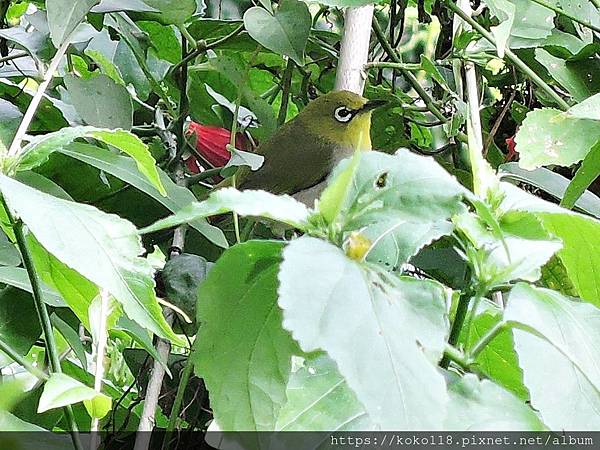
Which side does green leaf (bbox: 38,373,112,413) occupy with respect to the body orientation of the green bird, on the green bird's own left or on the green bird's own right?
on the green bird's own right

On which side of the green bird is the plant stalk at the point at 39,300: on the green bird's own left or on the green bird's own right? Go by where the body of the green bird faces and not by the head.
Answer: on the green bird's own right

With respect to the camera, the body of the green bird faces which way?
to the viewer's right

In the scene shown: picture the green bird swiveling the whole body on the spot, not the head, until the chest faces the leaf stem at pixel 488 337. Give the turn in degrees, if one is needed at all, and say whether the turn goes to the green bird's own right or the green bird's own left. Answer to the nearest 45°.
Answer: approximately 90° to the green bird's own right
